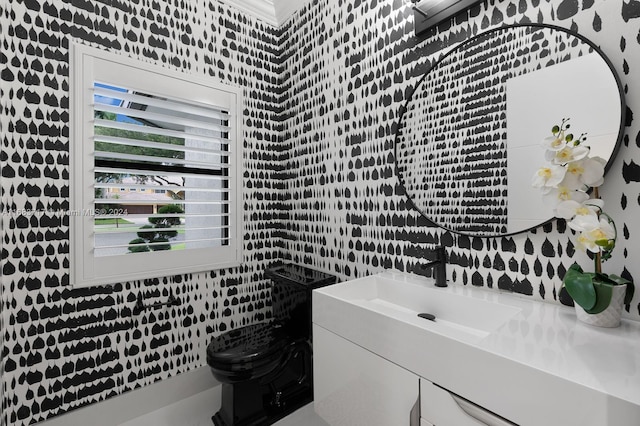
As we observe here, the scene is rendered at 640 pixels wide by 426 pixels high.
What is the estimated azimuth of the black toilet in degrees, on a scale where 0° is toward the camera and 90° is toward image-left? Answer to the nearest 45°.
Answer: approximately 45°

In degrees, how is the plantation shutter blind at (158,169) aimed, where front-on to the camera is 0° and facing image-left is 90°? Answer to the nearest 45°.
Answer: approximately 315°

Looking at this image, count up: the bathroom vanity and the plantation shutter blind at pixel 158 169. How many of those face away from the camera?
0

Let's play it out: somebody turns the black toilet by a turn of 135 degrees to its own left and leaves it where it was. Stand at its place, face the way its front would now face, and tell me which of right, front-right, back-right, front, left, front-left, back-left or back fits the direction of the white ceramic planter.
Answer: front-right

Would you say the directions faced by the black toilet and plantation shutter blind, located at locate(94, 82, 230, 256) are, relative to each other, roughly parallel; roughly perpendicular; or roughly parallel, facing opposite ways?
roughly perpendicular

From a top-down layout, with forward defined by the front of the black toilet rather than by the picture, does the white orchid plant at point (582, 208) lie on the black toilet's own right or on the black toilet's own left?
on the black toilet's own left

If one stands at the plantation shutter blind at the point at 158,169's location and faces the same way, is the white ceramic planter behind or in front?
in front

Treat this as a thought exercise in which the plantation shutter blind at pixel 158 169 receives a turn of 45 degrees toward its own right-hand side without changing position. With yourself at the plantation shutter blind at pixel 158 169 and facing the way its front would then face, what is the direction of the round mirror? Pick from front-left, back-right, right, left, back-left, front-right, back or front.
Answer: front-left

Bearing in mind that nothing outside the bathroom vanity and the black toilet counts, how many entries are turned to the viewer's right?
0

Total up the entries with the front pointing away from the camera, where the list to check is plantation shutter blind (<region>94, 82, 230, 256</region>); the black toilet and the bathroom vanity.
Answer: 0

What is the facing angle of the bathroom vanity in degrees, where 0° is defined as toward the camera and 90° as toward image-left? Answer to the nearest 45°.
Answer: approximately 45°
